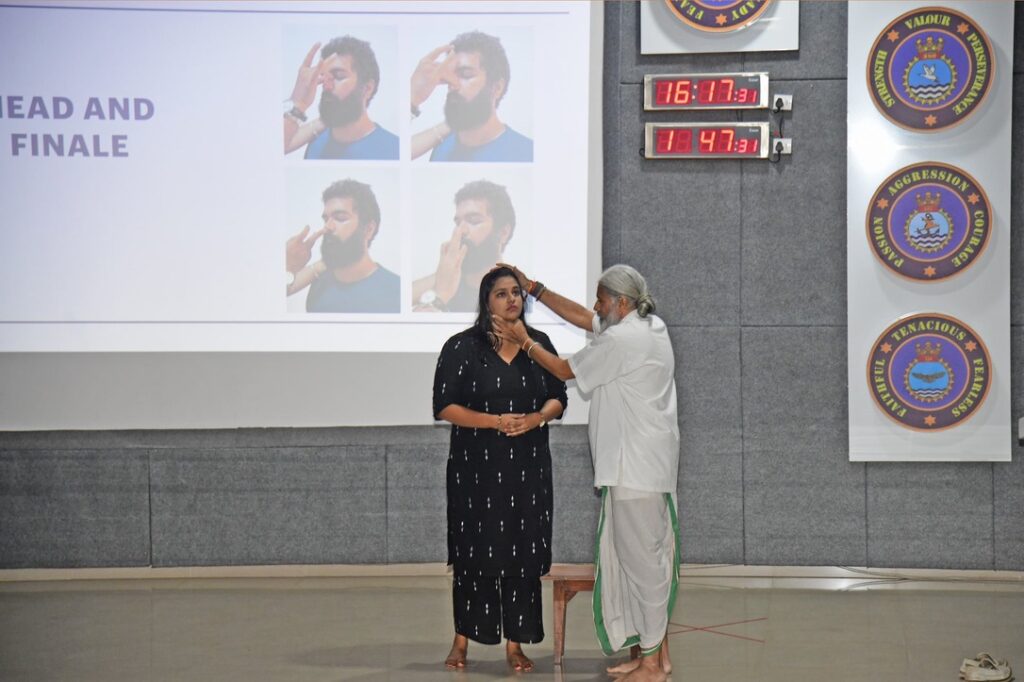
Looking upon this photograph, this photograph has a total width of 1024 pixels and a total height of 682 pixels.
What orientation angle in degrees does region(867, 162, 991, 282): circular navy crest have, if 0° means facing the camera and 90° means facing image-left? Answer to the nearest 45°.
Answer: approximately 0°

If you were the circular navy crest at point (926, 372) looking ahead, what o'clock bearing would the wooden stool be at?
The wooden stool is roughly at 1 o'clock from the circular navy crest.

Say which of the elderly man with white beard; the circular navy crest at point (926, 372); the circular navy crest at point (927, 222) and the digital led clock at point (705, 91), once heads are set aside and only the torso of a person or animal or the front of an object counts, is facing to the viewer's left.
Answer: the elderly man with white beard

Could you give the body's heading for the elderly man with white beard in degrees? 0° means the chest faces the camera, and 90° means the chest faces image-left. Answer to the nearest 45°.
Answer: approximately 90°

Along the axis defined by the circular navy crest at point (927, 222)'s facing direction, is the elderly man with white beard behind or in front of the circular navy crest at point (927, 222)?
in front

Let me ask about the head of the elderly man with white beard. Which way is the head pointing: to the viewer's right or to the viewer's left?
to the viewer's left

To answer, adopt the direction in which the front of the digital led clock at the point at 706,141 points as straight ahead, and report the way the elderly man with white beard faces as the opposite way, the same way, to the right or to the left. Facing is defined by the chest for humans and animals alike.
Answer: to the right

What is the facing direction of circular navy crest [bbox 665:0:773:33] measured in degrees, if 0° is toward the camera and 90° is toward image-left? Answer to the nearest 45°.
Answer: approximately 0°

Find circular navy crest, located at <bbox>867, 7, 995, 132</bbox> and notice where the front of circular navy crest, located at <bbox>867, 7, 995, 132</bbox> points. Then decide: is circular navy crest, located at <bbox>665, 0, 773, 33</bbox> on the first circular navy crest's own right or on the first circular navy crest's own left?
on the first circular navy crest's own right

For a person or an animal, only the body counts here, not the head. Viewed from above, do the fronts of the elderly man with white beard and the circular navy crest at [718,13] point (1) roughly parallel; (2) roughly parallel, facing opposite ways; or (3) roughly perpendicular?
roughly perpendicular

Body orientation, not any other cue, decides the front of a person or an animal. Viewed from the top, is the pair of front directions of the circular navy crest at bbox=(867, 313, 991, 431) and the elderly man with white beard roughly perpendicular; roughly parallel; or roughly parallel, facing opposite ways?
roughly perpendicular
